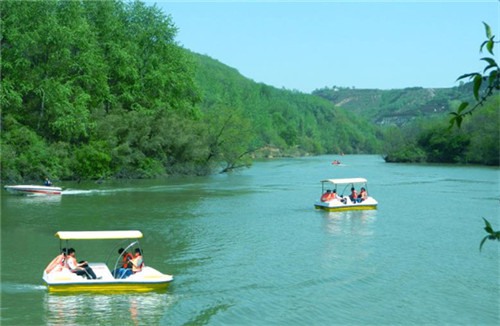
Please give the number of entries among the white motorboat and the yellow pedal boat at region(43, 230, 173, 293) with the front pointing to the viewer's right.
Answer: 1

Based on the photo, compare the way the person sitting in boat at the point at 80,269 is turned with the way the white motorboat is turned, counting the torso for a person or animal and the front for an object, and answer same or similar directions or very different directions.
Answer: very different directions

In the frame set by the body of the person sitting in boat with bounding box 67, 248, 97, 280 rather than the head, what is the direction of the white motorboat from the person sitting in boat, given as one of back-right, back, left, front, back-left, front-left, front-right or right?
left

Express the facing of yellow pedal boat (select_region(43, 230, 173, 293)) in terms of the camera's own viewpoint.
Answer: facing to the right of the viewer

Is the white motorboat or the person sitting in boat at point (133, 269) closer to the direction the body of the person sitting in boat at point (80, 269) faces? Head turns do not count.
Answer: the person sitting in boat

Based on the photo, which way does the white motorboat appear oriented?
to the viewer's left

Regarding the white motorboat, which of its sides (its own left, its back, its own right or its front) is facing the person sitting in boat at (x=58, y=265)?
left

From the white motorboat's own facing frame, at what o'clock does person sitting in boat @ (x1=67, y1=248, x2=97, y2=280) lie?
The person sitting in boat is roughly at 9 o'clock from the white motorboat.

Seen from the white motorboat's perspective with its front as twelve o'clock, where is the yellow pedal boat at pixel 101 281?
The yellow pedal boat is roughly at 9 o'clock from the white motorboat.

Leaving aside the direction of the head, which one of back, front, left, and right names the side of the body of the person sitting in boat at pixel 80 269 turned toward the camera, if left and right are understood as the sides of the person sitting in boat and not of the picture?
right
